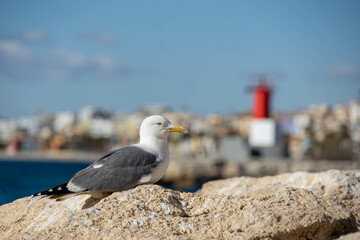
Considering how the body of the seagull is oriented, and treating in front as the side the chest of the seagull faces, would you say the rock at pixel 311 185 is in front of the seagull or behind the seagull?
in front

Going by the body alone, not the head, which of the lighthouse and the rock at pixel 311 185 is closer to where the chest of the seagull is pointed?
the rock

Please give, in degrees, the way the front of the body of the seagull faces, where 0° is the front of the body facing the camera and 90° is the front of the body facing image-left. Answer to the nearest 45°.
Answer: approximately 270°

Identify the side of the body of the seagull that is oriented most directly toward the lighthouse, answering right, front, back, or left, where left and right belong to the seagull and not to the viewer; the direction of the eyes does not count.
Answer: left
